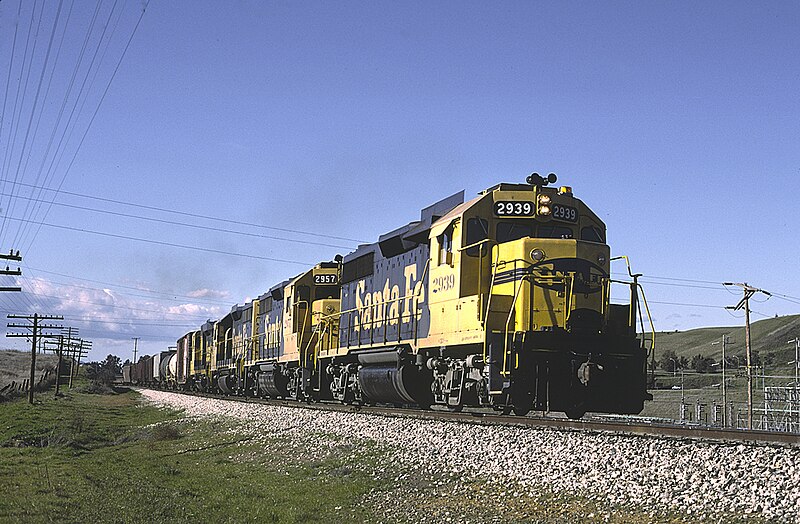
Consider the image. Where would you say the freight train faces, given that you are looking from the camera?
facing the viewer and to the right of the viewer
